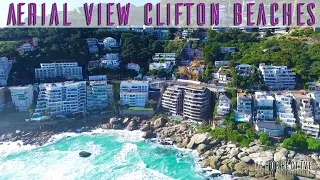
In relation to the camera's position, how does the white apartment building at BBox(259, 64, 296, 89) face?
facing the viewer

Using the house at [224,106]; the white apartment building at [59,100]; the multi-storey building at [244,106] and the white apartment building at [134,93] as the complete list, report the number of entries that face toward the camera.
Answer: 4

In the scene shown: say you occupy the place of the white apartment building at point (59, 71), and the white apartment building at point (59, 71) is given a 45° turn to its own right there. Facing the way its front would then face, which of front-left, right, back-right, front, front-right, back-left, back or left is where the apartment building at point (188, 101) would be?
left

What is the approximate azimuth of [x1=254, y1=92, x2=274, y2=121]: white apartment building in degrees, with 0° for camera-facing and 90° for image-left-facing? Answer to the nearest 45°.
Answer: approximately 0°

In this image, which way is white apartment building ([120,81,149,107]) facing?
toward the camera

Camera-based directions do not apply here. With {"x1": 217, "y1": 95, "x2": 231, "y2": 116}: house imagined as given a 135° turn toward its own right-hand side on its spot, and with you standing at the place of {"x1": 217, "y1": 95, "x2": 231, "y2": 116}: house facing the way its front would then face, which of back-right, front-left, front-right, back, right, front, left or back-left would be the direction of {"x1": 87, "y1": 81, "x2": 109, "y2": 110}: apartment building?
front-left

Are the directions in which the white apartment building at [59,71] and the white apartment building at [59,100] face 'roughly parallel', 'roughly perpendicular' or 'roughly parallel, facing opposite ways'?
roughly parallel

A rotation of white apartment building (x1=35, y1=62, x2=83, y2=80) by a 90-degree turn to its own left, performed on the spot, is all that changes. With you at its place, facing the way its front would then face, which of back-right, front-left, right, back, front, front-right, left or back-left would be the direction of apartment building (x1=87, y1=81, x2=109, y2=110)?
front-right

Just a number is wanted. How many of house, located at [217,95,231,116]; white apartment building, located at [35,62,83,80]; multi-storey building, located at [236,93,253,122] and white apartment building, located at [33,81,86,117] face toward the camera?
4

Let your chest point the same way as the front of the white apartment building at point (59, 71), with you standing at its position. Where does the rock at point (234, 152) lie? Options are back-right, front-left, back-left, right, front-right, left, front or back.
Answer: front-left

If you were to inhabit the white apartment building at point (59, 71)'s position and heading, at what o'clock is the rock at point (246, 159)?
The rock is roughly at 11 o'clock from the white apartment building.

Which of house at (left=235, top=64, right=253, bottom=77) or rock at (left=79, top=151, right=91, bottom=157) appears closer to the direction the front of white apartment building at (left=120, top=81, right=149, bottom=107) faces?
the rock

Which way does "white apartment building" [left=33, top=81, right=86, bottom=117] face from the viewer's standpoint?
toward the camera

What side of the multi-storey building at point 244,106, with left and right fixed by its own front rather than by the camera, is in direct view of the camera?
front

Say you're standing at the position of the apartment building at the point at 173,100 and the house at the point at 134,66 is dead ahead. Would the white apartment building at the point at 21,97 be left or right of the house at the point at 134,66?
left

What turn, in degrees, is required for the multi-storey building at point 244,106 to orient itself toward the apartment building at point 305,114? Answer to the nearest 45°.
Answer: approximately 90° to its left
